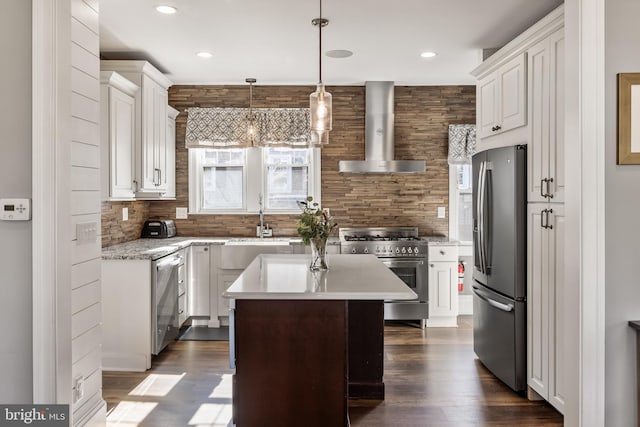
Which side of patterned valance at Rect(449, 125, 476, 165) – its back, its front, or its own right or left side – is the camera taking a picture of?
front

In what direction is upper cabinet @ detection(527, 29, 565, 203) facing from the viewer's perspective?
to the viewer's left

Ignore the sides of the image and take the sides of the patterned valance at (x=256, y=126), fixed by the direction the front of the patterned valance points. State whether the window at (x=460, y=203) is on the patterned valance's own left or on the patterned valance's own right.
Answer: on the patterned valance's own left

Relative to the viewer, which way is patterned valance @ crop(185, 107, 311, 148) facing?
toward the camera

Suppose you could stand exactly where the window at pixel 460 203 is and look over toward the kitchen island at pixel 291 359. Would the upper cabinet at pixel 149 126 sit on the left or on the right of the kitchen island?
right

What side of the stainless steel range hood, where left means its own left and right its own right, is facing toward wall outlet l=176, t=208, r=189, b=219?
right

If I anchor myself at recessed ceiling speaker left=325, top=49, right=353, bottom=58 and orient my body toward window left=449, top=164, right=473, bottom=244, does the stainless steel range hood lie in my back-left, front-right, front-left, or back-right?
front-left

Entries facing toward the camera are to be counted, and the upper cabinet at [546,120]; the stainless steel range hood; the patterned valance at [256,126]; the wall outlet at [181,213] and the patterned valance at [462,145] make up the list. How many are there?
4

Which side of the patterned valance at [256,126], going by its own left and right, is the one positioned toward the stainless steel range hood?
left

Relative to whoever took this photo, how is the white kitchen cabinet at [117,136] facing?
facing the viewer and to the right of the viewer

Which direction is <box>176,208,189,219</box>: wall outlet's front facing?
toward the camera

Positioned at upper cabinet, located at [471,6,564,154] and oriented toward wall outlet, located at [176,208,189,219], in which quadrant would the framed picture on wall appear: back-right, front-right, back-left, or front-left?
back-left

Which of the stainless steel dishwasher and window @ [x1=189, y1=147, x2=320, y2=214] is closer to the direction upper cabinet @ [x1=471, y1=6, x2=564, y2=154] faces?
the stainless steel dishwasher

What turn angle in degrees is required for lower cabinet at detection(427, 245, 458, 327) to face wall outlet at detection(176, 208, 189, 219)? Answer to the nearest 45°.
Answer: approximately 90° to its right

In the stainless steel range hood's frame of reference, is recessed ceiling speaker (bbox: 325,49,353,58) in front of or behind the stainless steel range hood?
in front

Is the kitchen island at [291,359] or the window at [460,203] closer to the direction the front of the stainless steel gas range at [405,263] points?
the kitchen island

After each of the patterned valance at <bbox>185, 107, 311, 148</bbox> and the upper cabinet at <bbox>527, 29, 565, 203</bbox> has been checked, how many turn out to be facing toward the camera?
1

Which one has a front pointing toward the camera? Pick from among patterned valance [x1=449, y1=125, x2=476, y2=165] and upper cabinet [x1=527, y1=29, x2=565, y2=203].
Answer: the patterned valance
